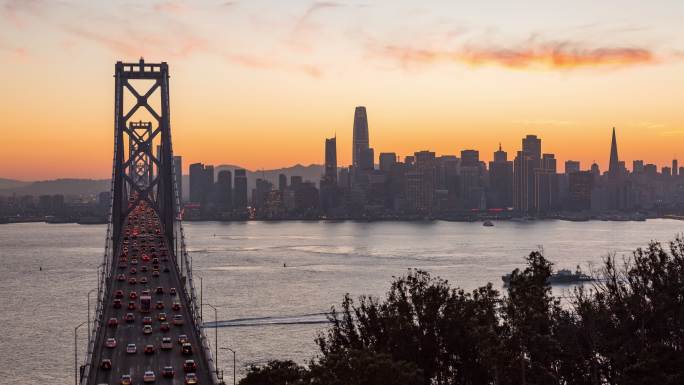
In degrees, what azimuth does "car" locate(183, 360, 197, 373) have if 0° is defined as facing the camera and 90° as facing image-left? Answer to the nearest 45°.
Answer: approximately 180°

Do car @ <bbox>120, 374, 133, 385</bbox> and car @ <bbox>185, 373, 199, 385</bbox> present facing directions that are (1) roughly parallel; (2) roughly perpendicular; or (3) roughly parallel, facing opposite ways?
roughly parallel

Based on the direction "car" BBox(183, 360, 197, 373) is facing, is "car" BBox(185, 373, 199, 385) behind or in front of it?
behind

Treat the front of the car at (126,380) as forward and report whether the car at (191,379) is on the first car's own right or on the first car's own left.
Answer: on the first car's own right

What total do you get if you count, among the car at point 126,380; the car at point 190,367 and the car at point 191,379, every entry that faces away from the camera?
3

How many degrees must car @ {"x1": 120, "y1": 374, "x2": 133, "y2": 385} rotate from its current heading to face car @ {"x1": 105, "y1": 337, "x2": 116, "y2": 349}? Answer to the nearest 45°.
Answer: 0° — it already faces it

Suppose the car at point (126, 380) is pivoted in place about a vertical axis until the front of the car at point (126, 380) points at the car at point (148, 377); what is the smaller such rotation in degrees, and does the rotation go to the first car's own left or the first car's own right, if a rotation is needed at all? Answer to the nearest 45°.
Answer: approximately 90° to the first car's own right

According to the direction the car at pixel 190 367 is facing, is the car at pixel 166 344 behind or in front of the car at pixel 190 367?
in front

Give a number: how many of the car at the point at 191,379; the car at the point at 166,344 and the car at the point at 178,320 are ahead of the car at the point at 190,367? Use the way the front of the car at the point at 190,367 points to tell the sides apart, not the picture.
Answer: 2

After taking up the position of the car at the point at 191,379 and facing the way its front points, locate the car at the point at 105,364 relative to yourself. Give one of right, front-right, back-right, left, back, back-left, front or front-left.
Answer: front-left

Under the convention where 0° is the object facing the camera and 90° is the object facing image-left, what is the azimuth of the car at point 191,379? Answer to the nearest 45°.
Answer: approximately 180°

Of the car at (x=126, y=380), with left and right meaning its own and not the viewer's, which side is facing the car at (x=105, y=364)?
front

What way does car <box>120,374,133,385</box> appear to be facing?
away from the camera

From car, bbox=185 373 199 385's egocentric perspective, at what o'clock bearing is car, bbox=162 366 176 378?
car, bbox=162 366 176 378 is roughly at 11 o'clock from car, bbox=185 373 199 385.

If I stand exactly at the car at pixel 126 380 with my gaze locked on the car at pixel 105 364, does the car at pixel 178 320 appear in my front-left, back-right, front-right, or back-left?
front-right

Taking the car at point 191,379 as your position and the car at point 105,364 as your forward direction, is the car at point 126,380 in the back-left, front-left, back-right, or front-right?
front-left

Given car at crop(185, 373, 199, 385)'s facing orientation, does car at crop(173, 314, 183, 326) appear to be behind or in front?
in front
